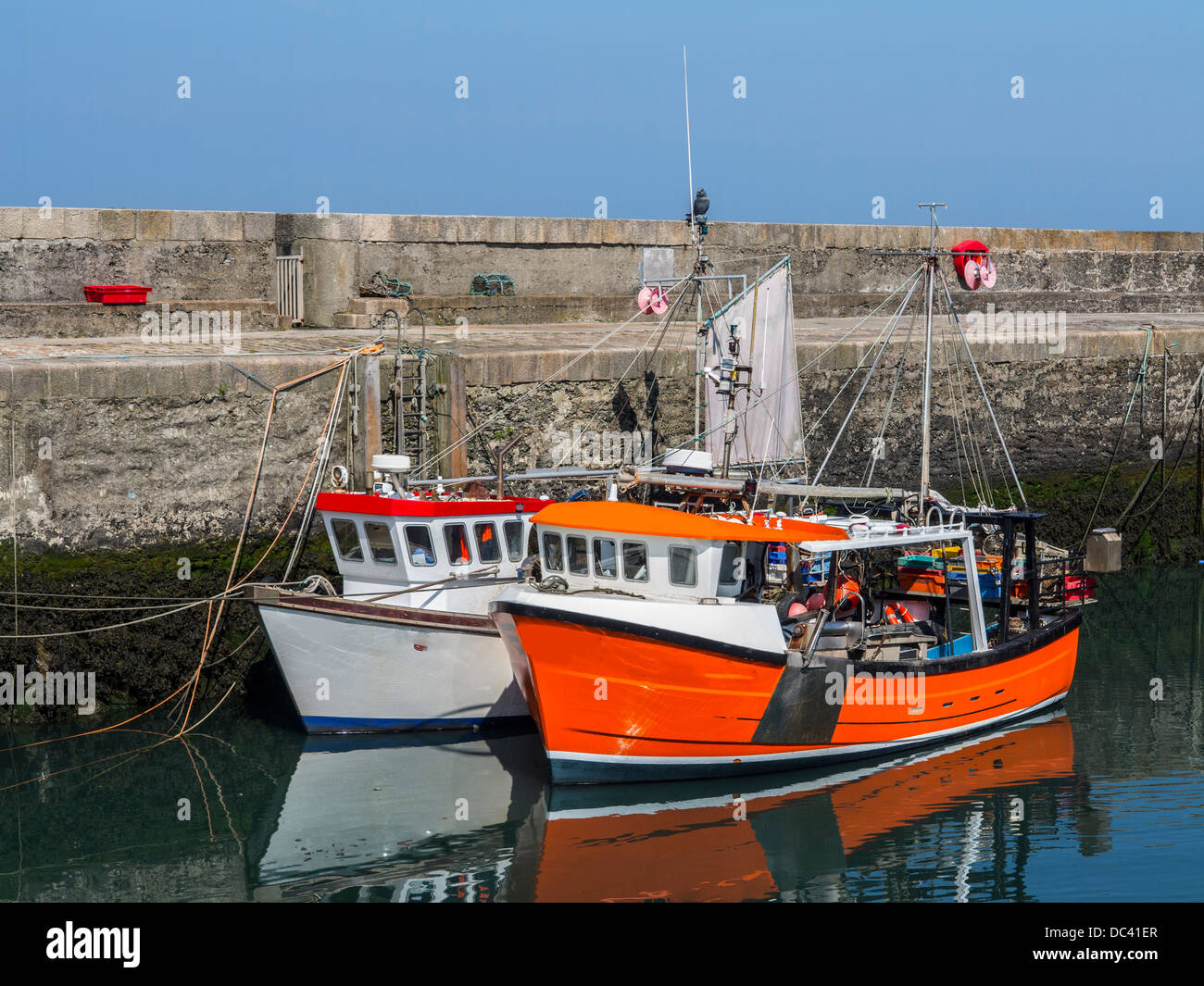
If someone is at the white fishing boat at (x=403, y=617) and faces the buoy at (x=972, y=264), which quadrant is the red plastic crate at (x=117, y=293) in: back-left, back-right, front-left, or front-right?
back-left

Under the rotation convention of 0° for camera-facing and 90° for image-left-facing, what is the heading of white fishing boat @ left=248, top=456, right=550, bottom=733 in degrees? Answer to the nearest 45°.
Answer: approximately 45°

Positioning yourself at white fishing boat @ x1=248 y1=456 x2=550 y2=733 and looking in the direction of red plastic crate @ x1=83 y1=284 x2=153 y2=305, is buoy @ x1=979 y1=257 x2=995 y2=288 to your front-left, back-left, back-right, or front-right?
back-right

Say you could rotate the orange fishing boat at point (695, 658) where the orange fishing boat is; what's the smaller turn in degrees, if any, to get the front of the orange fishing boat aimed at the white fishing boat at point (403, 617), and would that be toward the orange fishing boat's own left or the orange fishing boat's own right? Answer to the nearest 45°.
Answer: approximately 90° to the orange fishing boat's own right

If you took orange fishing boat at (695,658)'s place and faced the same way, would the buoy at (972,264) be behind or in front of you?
behind

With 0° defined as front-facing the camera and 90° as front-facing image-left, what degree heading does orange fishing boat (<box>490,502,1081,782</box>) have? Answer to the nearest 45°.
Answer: approximately 45°

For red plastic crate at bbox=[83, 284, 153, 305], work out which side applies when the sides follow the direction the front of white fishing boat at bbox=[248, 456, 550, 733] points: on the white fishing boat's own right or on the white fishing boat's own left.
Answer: on the white fishing boat's own right

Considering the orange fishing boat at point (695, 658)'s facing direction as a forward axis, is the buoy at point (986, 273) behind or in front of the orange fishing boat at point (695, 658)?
behind

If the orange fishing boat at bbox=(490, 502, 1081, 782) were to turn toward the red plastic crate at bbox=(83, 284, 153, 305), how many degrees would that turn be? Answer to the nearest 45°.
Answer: approximately 90° to its right
